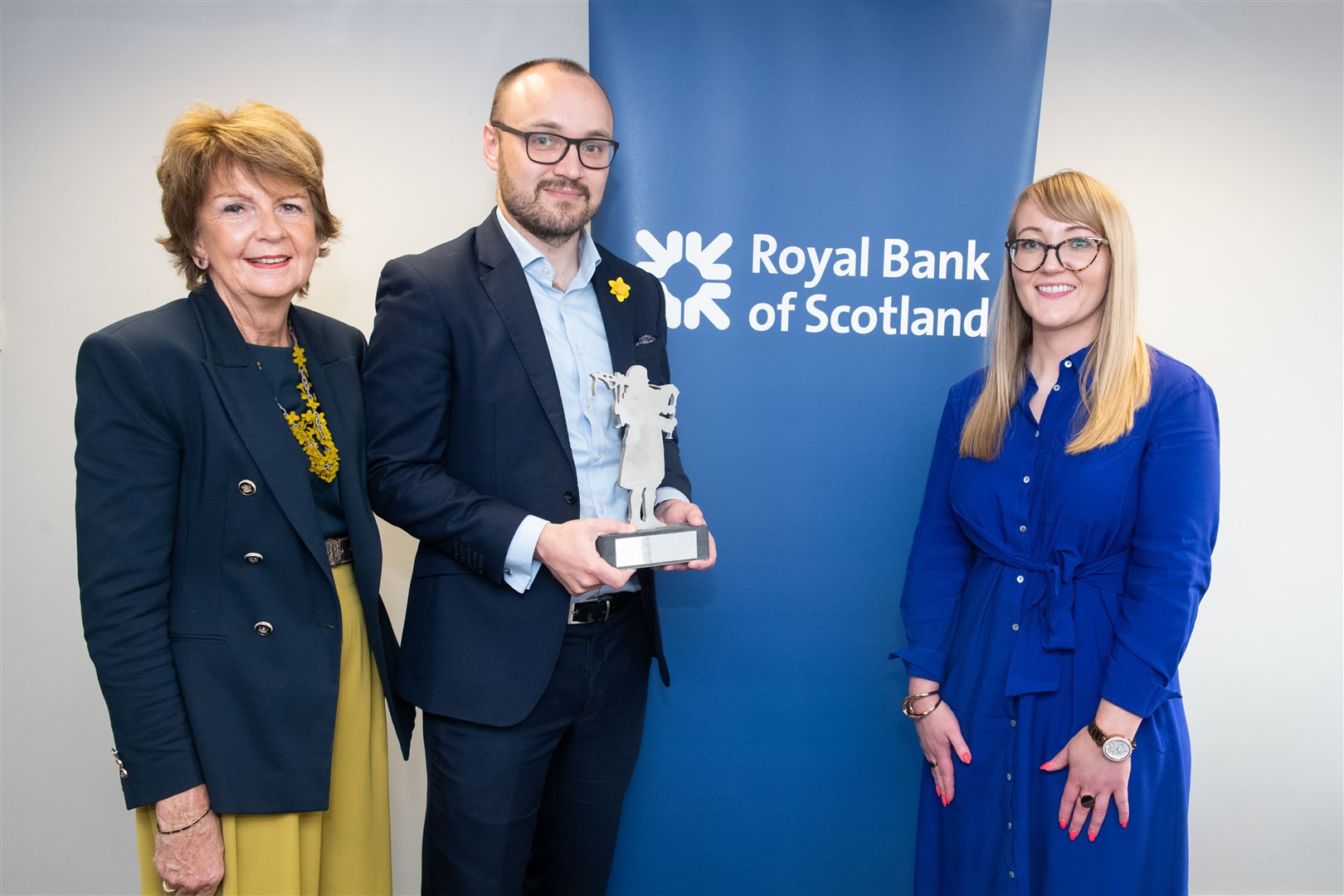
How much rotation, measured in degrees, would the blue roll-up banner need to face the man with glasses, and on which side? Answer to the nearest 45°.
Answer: approximately 45° to its right

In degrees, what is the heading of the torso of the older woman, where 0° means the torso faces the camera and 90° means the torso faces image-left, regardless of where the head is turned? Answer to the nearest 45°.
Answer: approximately 315°

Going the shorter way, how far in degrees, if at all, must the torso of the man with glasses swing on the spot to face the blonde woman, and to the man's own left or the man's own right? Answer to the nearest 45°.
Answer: approximately 45° to the man's own left

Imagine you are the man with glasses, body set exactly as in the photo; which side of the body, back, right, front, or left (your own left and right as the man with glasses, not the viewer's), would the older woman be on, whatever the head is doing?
right

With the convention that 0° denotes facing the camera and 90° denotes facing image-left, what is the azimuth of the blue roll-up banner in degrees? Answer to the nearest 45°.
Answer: approximately 0°

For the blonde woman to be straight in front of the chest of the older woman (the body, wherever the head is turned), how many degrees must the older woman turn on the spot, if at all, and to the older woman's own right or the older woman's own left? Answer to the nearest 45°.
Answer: approximately 45° to the older woman's own left
